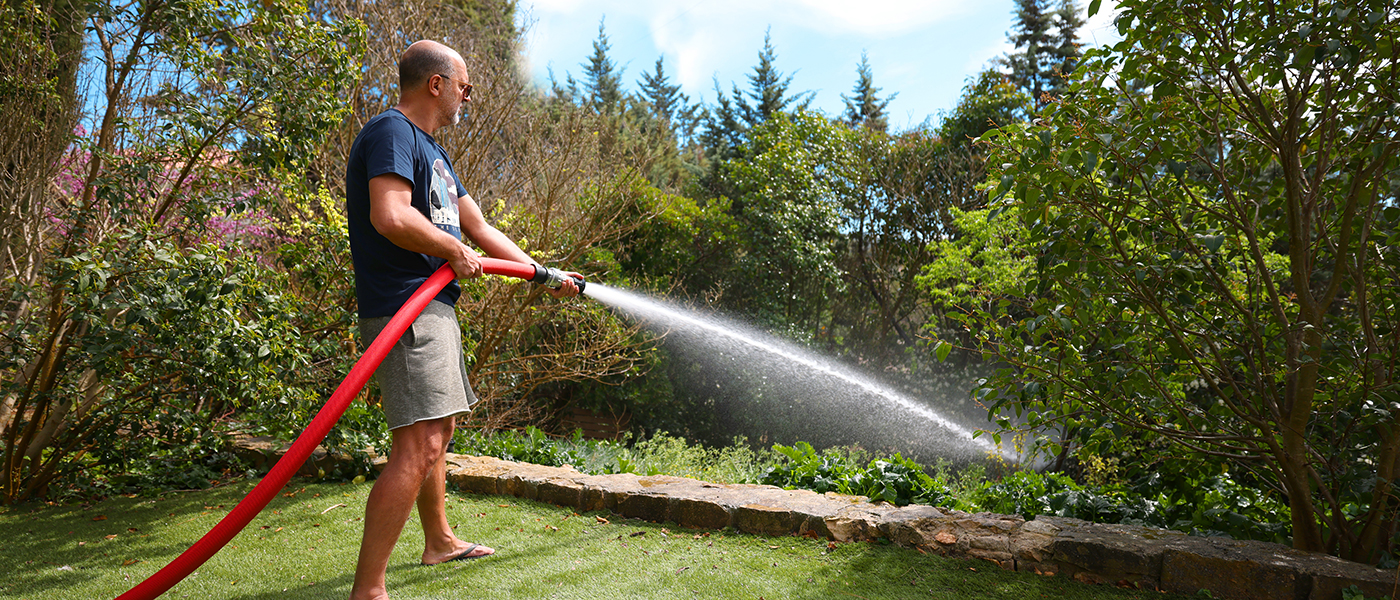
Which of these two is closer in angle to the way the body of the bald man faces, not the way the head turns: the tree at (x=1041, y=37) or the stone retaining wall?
the stone retaining wall

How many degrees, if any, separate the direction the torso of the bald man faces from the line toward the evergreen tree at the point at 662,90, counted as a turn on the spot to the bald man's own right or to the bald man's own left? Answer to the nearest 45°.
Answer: approximately 90° to the bald man's own left

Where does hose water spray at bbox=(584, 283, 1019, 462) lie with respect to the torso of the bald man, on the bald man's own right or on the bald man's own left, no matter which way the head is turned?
on the bald man's own left

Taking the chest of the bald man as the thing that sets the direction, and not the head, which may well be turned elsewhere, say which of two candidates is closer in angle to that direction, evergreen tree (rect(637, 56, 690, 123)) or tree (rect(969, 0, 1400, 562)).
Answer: the tree

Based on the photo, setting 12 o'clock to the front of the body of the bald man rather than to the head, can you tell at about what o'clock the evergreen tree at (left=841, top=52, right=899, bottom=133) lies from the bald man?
The evergreen tree is roughly at 10 o'clock from the bald man.

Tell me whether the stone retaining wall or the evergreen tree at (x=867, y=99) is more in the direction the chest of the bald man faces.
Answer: the stone retaining wall

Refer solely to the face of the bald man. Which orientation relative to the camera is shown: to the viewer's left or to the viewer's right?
to the viewer's right

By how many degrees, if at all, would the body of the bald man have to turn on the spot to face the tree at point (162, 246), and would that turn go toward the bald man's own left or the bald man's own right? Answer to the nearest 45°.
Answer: approximately 135° to the bald man's own left

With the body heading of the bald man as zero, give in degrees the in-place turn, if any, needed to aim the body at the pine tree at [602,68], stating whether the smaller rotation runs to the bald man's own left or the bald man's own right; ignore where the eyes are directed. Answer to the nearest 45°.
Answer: approximately 90° to the bald man's own left

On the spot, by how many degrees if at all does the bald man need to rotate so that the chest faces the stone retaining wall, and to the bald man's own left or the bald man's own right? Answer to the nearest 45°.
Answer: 0° — they already face it

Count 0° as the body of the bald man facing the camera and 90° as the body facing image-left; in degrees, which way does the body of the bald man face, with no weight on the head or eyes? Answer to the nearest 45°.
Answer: approximately 270°

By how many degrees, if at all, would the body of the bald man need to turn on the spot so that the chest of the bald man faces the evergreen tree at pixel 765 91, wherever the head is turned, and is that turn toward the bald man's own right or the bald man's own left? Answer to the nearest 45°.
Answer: approximately 45° to the bald man's own left

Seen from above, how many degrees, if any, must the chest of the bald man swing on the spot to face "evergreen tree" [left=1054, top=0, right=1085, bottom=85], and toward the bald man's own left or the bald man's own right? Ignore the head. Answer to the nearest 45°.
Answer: approximately 45° to the bald man's own left
